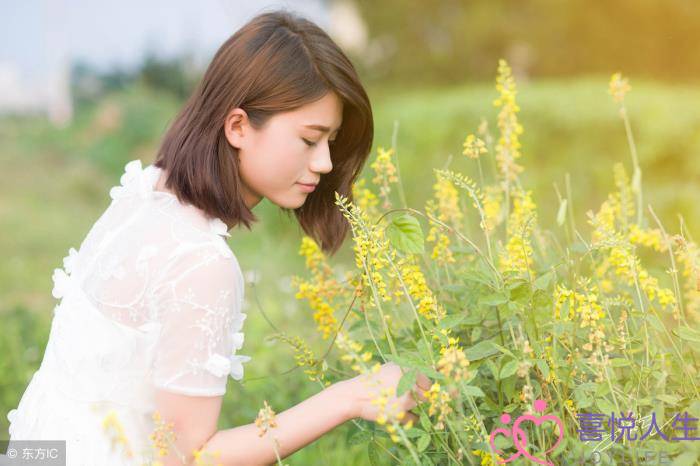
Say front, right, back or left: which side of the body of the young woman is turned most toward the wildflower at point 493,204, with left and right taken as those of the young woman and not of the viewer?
front

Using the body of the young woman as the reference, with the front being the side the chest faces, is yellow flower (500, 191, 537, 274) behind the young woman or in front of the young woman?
in front

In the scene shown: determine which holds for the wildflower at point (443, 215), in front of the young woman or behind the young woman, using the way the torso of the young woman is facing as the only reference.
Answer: in front

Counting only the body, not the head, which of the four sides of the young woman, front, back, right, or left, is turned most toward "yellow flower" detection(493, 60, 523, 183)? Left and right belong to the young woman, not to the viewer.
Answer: front

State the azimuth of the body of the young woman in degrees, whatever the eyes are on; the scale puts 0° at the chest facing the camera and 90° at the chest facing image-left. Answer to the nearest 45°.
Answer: approximately 270°

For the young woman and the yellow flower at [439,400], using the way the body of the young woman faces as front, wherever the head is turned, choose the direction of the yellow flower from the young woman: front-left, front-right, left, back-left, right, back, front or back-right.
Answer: front-right

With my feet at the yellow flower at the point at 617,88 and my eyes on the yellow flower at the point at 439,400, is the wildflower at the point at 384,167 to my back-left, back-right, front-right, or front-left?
front-right

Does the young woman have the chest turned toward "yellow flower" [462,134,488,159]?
yes

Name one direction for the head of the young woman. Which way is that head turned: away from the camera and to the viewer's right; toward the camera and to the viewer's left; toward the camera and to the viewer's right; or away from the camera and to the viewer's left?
toward the camera and to the viewer's right
